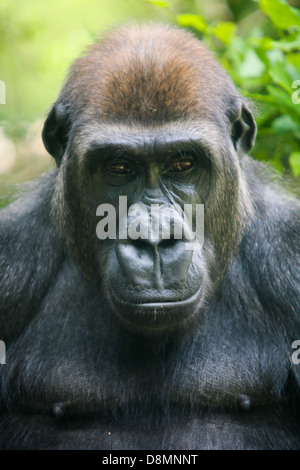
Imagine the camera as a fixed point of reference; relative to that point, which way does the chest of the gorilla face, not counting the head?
toward the camera
